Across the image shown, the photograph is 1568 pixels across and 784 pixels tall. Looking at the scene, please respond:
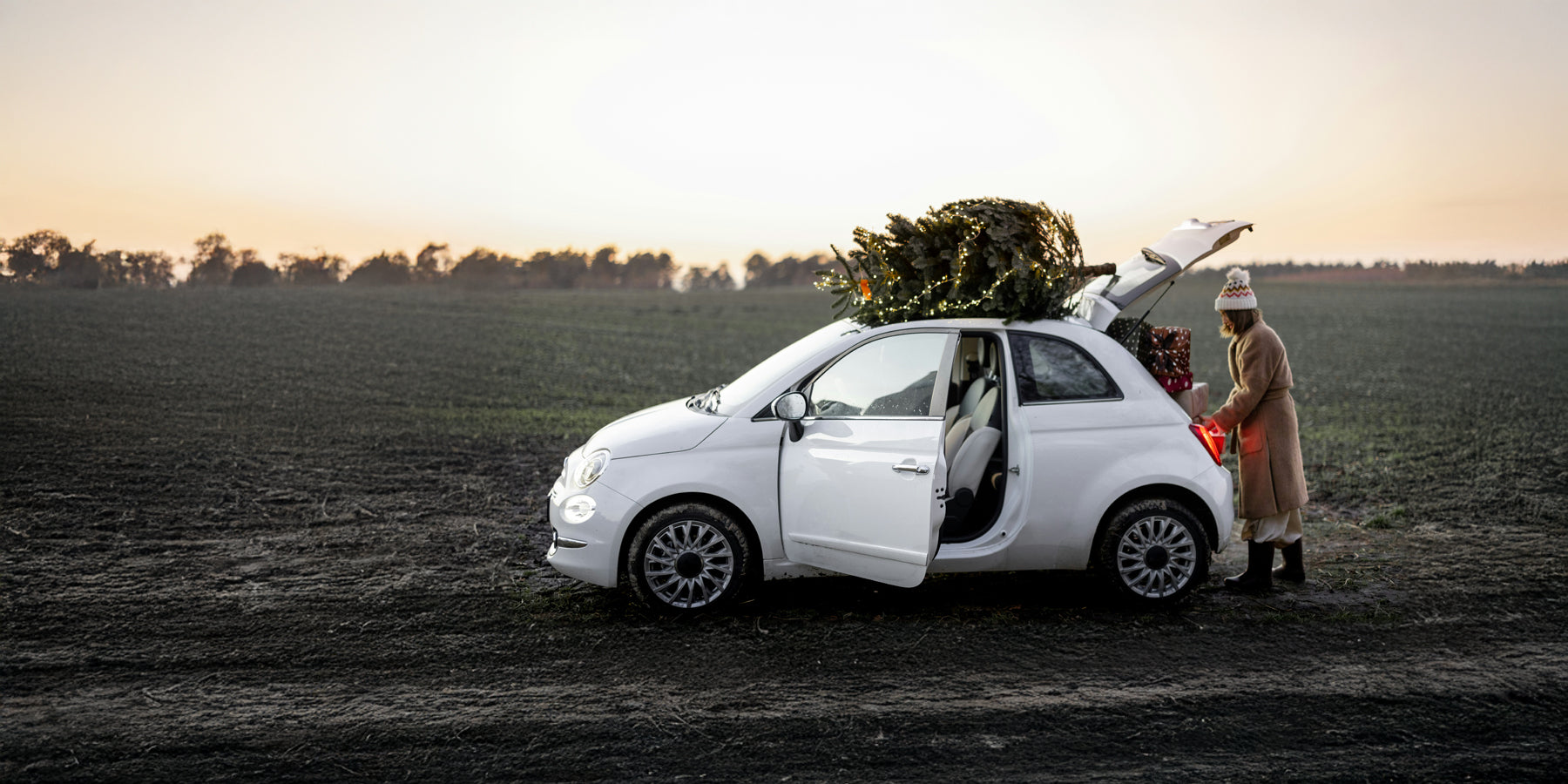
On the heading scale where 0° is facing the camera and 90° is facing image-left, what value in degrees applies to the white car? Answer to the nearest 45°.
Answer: approximately 90°

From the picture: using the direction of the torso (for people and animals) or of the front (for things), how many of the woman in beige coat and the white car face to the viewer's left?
2

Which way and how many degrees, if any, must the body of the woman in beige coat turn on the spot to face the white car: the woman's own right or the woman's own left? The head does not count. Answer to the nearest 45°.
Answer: approximately 45° to the woman's own left

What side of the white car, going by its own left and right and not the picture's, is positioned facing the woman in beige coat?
back

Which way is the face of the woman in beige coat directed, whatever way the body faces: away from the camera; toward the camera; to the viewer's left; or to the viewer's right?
to the viewer's left

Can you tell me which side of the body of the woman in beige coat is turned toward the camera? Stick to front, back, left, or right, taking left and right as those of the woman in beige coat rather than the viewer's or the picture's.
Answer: left
